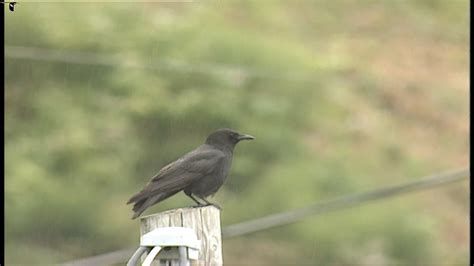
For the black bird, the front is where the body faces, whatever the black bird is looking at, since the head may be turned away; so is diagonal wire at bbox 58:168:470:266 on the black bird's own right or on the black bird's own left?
on the black bird's own left

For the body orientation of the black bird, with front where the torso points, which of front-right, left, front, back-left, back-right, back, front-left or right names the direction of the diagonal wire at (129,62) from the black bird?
left

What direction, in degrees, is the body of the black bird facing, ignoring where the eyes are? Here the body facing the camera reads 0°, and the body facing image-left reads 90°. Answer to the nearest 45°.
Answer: approximately 270°
